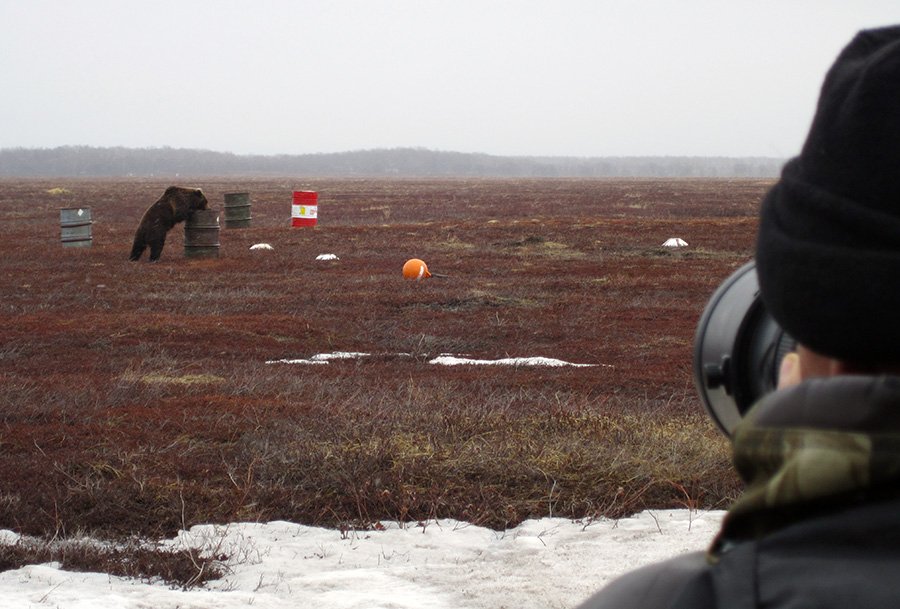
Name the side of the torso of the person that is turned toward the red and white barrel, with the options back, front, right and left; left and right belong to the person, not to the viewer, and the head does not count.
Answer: front

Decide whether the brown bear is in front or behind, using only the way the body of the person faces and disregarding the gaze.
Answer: in front

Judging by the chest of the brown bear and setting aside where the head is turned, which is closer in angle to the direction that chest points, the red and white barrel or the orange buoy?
the orange buoy

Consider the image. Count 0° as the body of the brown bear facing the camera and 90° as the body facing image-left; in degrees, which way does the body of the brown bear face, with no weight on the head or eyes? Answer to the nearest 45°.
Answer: approximately 270°

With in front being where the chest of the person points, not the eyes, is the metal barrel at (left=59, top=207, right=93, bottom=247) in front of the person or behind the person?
in front

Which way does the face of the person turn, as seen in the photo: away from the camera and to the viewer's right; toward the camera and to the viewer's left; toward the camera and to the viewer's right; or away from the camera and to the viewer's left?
away from the camera and to the viewer's left

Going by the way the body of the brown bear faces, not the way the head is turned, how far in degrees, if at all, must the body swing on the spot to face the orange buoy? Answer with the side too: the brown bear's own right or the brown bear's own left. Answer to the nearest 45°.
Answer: approximately 45° to the brown bear's own right

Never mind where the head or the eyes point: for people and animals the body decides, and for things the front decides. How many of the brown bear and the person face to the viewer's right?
1

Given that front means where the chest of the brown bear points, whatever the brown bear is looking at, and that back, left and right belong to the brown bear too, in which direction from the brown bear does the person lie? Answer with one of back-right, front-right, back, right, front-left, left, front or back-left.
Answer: right

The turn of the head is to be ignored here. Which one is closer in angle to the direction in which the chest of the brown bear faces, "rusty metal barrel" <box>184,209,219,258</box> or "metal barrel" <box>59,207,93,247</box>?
the rusty metal barrel

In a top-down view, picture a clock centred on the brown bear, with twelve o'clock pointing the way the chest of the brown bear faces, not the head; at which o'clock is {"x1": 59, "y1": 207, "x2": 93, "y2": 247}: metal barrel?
The metal barrel is roughly at 8 o'clock from the brown bear.

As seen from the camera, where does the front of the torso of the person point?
away from the camera

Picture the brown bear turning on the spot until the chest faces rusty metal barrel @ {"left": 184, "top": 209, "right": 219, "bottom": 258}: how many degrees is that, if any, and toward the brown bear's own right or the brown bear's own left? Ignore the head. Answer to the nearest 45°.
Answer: approximately 45° to the brown bear's own left
